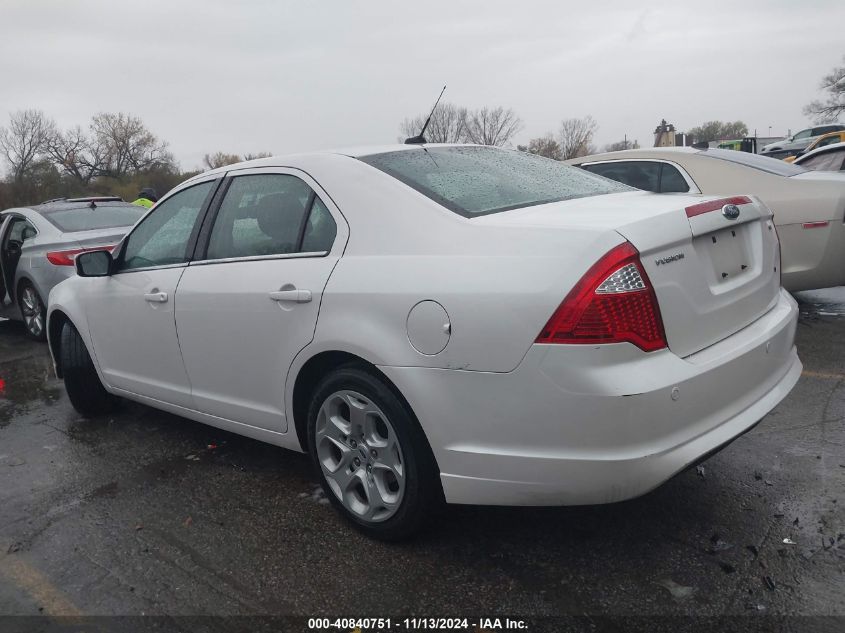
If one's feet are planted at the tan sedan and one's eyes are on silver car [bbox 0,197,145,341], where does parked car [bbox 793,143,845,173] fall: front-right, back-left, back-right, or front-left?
back-right

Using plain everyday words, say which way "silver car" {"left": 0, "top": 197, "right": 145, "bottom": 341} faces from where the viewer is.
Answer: facing away from the viewer and to the left of the viewer

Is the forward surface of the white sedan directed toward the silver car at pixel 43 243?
yes

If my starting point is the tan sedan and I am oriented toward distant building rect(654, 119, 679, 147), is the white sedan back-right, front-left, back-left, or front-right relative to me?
back-left

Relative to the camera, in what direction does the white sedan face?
facing away from the viewer and to the left of the viewer

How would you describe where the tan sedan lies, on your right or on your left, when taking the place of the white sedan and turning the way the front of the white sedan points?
on your right

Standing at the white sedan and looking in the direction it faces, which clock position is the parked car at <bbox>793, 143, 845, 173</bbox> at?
The parked car is roughly at 3 o'clock from the white sedan.

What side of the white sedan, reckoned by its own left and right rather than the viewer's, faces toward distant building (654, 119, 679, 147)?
right
